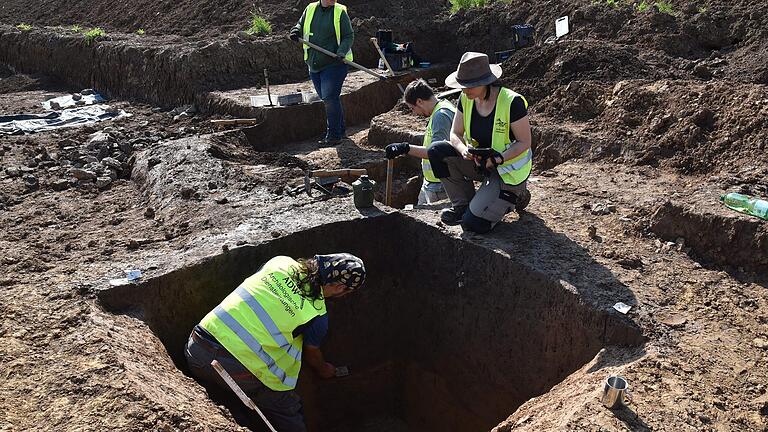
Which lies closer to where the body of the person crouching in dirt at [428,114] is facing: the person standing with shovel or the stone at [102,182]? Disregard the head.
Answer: the stone

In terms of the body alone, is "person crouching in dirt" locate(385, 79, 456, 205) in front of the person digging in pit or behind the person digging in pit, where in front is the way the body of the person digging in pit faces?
in front

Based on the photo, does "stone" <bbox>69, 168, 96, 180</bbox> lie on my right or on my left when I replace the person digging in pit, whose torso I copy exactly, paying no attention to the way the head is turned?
on my left

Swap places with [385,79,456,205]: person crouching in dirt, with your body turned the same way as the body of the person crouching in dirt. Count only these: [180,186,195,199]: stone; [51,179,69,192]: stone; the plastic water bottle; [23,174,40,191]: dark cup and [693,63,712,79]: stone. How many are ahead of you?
3

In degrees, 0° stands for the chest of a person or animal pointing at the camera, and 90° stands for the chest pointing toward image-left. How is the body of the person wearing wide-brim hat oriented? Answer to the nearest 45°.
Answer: approximately 45°

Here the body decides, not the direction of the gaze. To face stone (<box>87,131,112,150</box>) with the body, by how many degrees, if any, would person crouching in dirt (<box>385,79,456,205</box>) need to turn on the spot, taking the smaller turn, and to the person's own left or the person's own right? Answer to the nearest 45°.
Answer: approximately 45° to the person's own right

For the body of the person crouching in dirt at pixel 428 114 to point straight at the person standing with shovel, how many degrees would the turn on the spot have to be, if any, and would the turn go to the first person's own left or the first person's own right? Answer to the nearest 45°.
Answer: approximately 90° to the first person's own right

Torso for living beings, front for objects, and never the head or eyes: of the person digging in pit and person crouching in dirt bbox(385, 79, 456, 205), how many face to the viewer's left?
1

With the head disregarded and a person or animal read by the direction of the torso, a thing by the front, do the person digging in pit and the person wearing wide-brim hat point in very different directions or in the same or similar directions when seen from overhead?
very different directions

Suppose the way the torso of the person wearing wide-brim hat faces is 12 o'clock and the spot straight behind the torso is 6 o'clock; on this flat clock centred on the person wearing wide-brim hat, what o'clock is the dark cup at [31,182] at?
The dark cup is roughly at 2 o'clock from the person wearing wide-brim hat.

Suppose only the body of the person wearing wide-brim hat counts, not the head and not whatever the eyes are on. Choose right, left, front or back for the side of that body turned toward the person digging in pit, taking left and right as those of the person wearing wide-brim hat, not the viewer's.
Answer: front

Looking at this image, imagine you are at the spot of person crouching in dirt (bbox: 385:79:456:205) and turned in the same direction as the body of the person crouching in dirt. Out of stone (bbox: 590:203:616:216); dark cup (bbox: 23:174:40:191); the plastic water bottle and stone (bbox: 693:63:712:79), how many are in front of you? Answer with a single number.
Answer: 1

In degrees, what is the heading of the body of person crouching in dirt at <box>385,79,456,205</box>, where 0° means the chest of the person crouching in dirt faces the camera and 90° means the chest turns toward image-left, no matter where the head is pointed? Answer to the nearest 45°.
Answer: approximately 90°

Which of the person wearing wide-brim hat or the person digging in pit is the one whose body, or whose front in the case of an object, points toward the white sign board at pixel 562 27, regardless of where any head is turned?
the person digging in pit

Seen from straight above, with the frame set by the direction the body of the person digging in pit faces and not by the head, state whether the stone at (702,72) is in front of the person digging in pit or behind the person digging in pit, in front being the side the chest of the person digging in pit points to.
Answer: in front

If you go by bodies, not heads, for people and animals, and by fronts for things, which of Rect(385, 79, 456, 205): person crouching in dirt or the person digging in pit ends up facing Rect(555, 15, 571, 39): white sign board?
the person digging in pit

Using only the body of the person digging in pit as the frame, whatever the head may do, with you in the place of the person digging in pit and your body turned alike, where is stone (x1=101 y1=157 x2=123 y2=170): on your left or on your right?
on your left

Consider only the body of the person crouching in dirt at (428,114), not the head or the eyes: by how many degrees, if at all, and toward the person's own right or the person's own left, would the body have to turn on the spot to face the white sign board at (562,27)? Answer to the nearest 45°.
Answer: approximately 135° to the person's own right

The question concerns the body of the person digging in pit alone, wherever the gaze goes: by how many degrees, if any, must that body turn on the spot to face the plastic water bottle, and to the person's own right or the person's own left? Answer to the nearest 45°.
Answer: approximately 45° to the person's own right

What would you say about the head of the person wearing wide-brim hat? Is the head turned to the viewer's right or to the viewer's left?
to the viewer's left
